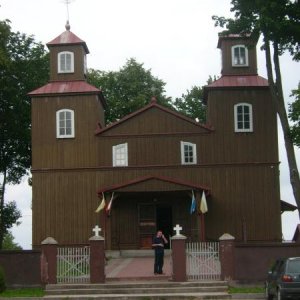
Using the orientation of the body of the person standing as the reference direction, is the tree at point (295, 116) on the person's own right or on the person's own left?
on the person's own left

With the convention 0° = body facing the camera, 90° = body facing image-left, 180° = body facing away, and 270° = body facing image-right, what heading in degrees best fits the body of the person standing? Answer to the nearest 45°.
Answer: approximately 0°

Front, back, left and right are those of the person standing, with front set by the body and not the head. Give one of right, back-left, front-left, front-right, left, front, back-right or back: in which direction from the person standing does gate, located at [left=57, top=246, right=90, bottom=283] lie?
right

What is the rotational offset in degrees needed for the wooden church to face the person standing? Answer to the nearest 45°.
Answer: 0° — it already faces them

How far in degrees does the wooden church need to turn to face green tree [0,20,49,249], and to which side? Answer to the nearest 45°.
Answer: approximately 135° to its right

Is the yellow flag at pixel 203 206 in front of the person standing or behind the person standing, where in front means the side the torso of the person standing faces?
behind

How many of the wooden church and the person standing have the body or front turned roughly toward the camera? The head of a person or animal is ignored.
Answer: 2

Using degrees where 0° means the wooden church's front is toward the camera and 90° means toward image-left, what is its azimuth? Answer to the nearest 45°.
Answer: approximately 0°

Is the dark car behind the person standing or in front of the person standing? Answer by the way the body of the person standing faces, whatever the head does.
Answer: in front

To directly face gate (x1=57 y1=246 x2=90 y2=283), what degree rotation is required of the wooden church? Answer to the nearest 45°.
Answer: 0° — it already faces it
